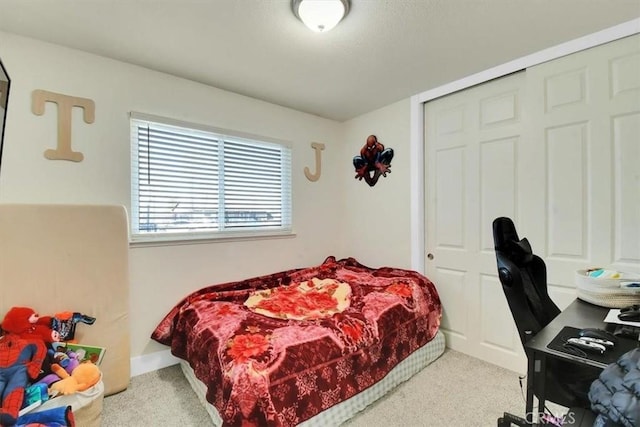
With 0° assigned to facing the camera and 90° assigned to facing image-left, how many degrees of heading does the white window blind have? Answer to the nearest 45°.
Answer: approximately 315°

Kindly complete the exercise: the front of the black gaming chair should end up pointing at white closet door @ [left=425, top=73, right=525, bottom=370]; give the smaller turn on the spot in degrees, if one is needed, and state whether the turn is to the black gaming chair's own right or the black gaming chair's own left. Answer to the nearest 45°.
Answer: approximately 135° to the black gaming chair's own left

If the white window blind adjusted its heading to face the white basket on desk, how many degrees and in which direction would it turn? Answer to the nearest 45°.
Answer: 0° — it already faces it

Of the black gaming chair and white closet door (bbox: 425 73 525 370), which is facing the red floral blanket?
the white closet door

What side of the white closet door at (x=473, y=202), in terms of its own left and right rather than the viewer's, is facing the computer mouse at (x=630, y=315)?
left

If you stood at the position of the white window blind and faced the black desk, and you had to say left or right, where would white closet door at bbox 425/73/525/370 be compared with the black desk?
left

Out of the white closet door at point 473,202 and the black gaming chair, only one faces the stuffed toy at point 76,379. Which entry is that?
the white closet door

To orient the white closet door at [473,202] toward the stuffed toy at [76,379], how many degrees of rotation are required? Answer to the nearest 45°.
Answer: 0° — it already faces it
